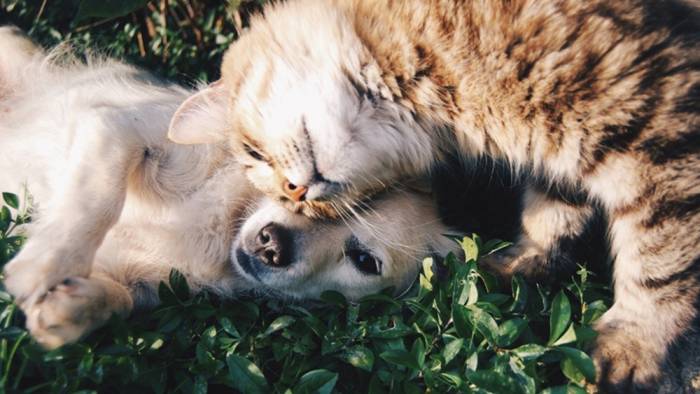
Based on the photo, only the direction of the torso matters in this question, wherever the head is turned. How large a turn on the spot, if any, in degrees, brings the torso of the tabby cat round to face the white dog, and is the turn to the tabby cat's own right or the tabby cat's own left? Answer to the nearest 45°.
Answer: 0° — it already faces it

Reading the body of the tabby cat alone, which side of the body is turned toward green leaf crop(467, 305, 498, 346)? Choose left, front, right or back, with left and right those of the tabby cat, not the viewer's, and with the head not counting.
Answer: left

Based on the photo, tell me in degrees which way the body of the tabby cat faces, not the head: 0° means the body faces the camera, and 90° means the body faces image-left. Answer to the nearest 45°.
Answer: approximately 90°

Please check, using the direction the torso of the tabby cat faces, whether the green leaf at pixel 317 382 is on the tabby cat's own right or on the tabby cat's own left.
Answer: on the tabby cat's own left

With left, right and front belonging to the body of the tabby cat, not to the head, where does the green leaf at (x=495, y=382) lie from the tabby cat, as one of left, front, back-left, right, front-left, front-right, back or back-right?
left

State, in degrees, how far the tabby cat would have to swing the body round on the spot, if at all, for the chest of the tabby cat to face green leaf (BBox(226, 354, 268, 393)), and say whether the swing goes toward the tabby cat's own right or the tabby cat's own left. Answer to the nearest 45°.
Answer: approximately 45° to the tabby cat's own left
